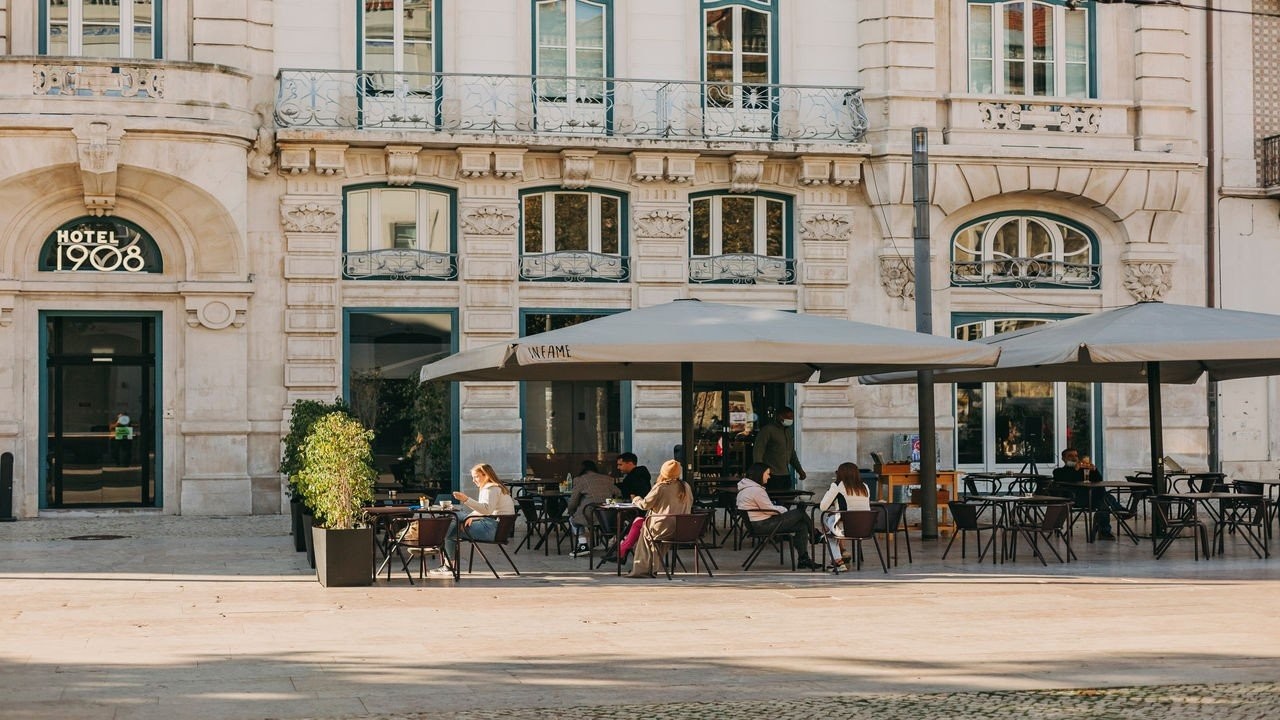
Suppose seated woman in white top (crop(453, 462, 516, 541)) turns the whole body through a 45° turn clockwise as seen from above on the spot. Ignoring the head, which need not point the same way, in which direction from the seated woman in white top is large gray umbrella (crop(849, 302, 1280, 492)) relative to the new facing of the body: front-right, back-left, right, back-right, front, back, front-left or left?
back-right

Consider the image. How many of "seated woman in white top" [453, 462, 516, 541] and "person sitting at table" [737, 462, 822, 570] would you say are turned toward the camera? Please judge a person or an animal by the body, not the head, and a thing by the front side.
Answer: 0

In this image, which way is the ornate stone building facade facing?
toward the camera

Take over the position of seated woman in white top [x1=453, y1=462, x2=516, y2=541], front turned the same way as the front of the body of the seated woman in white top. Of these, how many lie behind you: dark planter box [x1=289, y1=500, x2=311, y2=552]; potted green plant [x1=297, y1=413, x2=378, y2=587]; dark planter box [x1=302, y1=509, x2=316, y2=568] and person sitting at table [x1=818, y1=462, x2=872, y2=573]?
1

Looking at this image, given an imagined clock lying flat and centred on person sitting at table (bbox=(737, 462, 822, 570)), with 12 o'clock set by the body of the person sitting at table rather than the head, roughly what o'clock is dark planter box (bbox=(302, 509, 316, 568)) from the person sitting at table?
The dark planter box is roughly at 6 o'clock from the person sitting at table.

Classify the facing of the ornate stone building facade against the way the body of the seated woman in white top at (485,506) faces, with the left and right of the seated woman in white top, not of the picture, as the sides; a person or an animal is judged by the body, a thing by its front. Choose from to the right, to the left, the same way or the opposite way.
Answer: to the left

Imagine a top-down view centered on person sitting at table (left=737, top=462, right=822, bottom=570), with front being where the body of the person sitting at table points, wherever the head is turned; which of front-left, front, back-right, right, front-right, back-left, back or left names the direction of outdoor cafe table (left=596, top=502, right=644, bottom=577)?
back

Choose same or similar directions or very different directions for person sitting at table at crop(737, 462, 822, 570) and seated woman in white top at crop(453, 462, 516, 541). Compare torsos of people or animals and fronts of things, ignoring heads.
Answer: very different directions

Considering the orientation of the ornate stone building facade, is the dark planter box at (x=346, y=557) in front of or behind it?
in front

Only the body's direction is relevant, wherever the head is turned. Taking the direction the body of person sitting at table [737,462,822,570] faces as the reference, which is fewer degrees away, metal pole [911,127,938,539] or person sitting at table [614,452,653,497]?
the metal pole

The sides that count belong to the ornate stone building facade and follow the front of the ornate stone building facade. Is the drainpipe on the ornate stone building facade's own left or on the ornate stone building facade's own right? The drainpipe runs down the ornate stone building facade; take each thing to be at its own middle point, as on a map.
on the ornate stone building facade's own left

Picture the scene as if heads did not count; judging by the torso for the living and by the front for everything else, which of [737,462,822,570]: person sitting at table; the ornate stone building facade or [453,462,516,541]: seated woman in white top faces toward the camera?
the ornate stone building facade

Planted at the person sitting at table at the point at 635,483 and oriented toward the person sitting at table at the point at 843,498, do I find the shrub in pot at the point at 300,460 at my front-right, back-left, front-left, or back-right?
back-right

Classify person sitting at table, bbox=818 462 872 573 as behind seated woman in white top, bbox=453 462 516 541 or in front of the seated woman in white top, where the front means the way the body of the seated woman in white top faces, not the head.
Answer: behind

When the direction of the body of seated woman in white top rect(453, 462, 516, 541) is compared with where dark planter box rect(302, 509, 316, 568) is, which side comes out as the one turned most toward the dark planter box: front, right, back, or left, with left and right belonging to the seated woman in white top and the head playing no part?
front

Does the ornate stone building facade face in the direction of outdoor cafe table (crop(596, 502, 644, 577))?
yes

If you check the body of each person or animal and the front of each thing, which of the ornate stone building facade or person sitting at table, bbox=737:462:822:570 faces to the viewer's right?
the person sitting at table

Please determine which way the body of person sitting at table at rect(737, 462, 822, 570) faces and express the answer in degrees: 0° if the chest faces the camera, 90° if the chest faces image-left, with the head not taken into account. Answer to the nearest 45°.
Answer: approximately 270°

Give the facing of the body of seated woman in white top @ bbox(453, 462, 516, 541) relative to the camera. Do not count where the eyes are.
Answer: to the viewer's left
